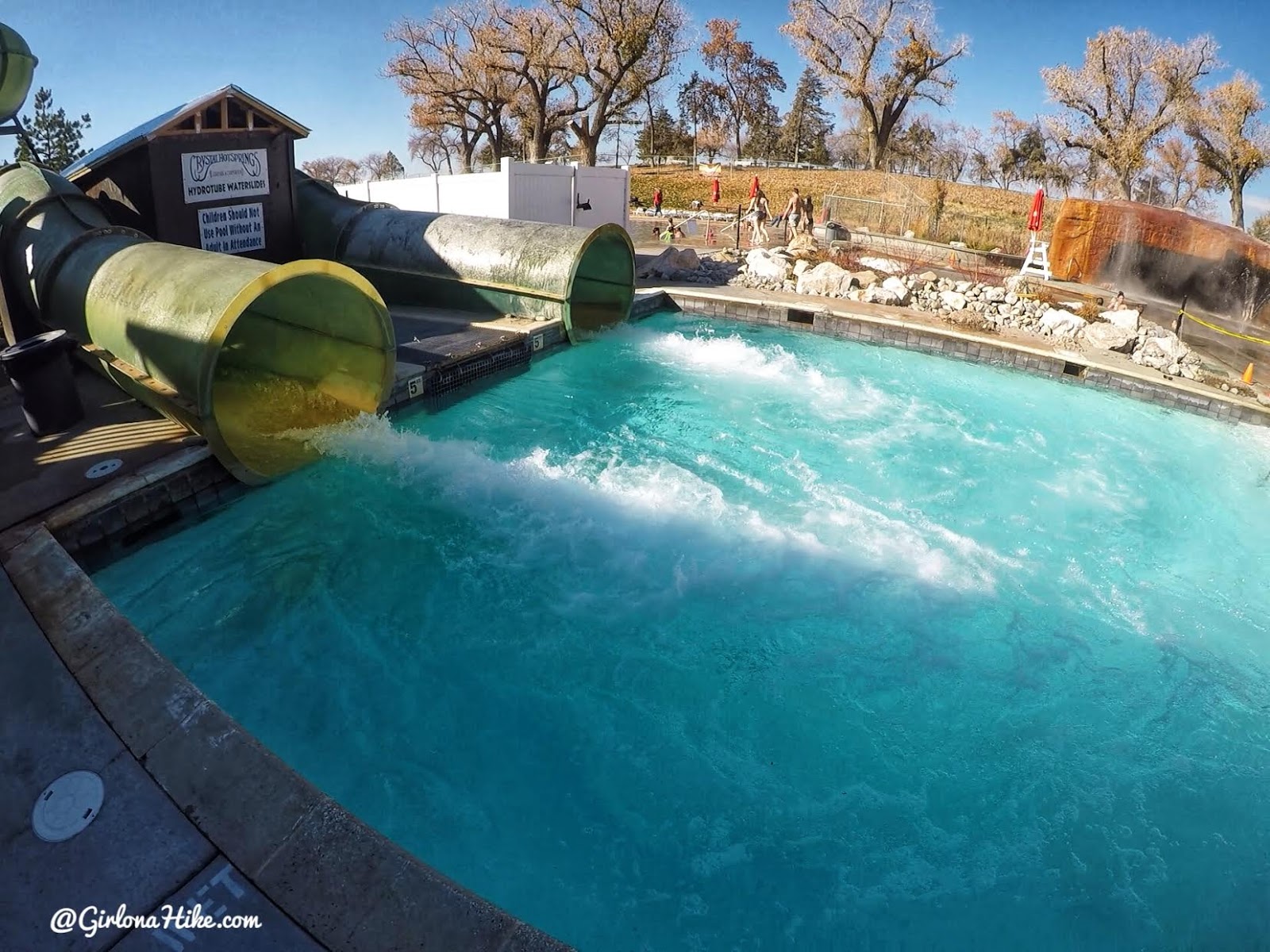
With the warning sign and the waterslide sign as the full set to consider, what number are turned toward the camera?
2

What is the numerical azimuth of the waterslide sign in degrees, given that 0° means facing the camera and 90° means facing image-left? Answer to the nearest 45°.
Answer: approximately 0°

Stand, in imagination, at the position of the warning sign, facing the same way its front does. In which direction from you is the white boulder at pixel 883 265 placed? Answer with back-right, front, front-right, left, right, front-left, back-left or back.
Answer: left

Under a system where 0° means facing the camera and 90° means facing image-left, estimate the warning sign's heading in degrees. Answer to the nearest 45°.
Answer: approximately 0°

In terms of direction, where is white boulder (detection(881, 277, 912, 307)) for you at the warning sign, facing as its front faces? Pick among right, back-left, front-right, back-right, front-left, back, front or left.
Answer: left

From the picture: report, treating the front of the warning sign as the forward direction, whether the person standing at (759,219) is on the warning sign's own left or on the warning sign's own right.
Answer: on the warning sign's own left

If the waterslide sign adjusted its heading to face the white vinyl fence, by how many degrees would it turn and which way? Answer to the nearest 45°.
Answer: approximately 135° to its left

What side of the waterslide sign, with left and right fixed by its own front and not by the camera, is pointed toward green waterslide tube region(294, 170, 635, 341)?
left

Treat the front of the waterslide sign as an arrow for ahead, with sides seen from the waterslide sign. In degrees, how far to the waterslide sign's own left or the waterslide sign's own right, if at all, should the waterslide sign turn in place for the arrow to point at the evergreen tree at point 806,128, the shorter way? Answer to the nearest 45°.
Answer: approximately 135° to the waterslide sign's own left
